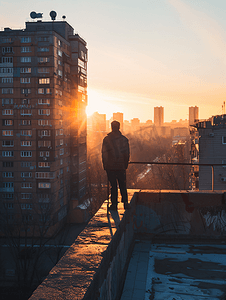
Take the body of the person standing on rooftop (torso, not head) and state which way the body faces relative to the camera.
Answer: away from the camera

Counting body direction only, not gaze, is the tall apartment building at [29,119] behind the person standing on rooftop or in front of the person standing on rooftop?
in front
